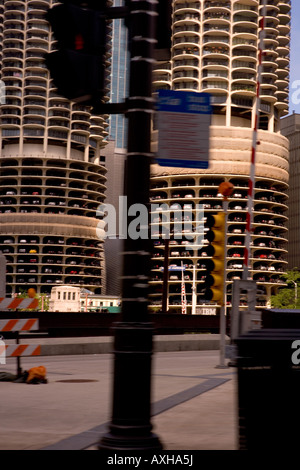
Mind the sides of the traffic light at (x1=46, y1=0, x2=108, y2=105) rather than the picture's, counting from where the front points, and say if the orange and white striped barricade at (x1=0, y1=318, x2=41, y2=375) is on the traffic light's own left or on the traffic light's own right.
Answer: on the traffic light's own right

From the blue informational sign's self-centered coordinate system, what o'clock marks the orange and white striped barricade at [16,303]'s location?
The orange and white striped barricade is roughly at 5 o'clock from the blue informational sign.

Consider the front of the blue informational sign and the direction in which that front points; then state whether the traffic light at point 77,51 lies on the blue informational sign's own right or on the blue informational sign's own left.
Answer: on the blue informational sign's own right

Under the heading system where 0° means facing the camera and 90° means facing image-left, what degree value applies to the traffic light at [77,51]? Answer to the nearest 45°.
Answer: approximately 45°

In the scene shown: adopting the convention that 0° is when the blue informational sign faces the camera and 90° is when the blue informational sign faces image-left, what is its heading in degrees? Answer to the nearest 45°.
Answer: approximately 0°
